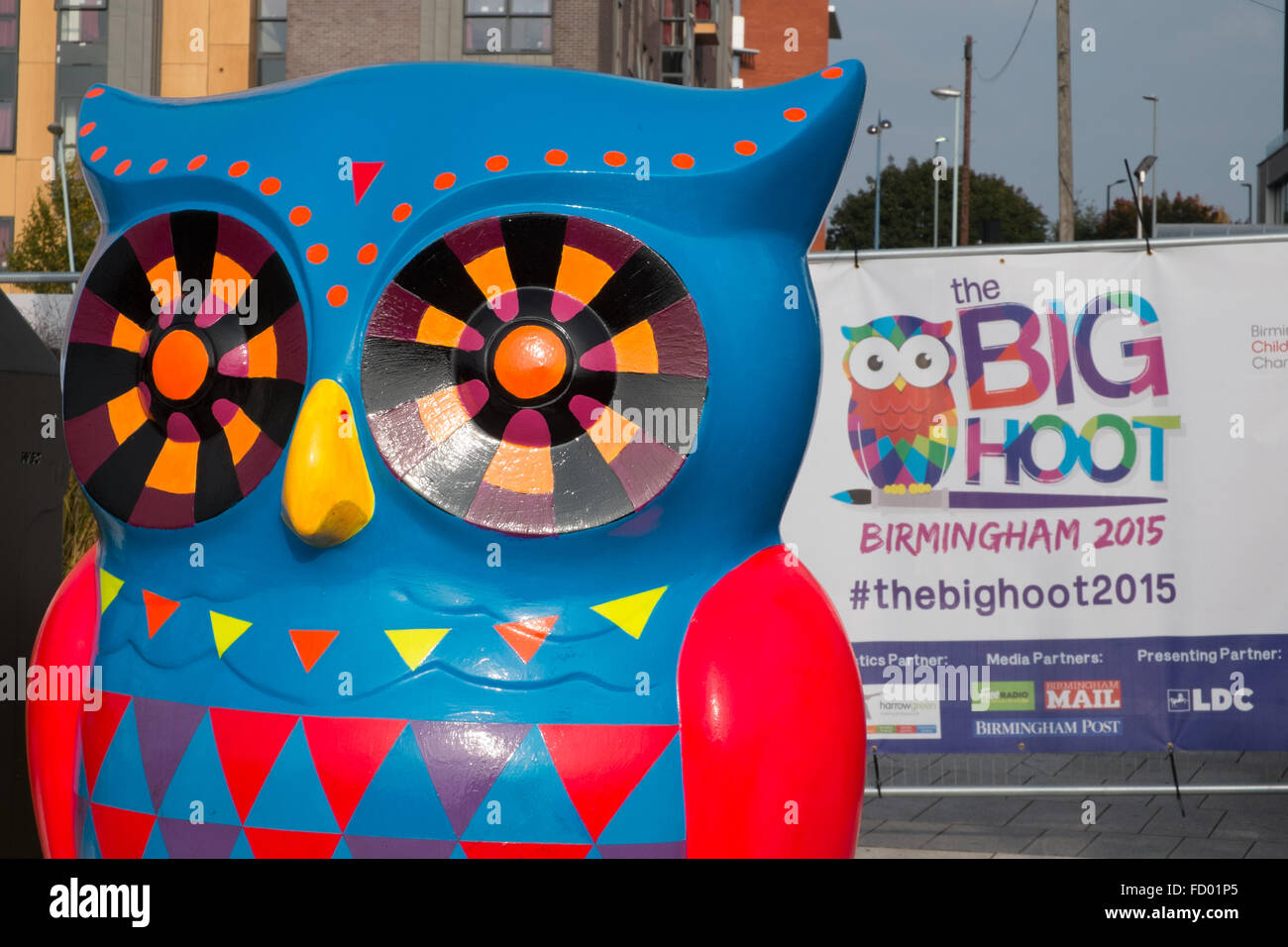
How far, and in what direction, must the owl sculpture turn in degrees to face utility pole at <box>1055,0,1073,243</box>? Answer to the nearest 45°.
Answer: approximately 180°

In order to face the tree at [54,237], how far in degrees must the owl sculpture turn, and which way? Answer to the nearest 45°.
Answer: approximately 135° to its right

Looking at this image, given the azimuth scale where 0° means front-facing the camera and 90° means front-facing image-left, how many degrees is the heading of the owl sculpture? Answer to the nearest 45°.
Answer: approximately 45°
